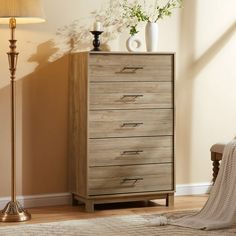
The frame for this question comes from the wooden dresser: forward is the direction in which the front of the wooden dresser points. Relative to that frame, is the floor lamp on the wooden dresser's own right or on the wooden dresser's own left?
on the wooden dresser's own right

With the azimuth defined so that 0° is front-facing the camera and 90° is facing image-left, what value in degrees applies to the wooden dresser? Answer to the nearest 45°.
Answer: approximately 315°
